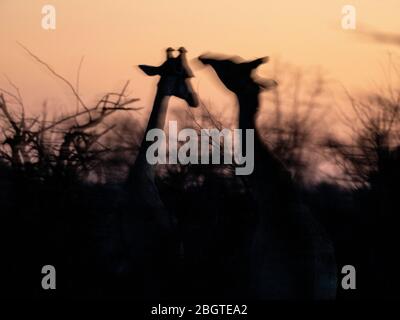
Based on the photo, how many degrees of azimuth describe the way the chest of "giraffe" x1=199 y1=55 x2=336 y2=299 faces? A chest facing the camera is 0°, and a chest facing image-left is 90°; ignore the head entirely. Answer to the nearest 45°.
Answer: approximately 90°
